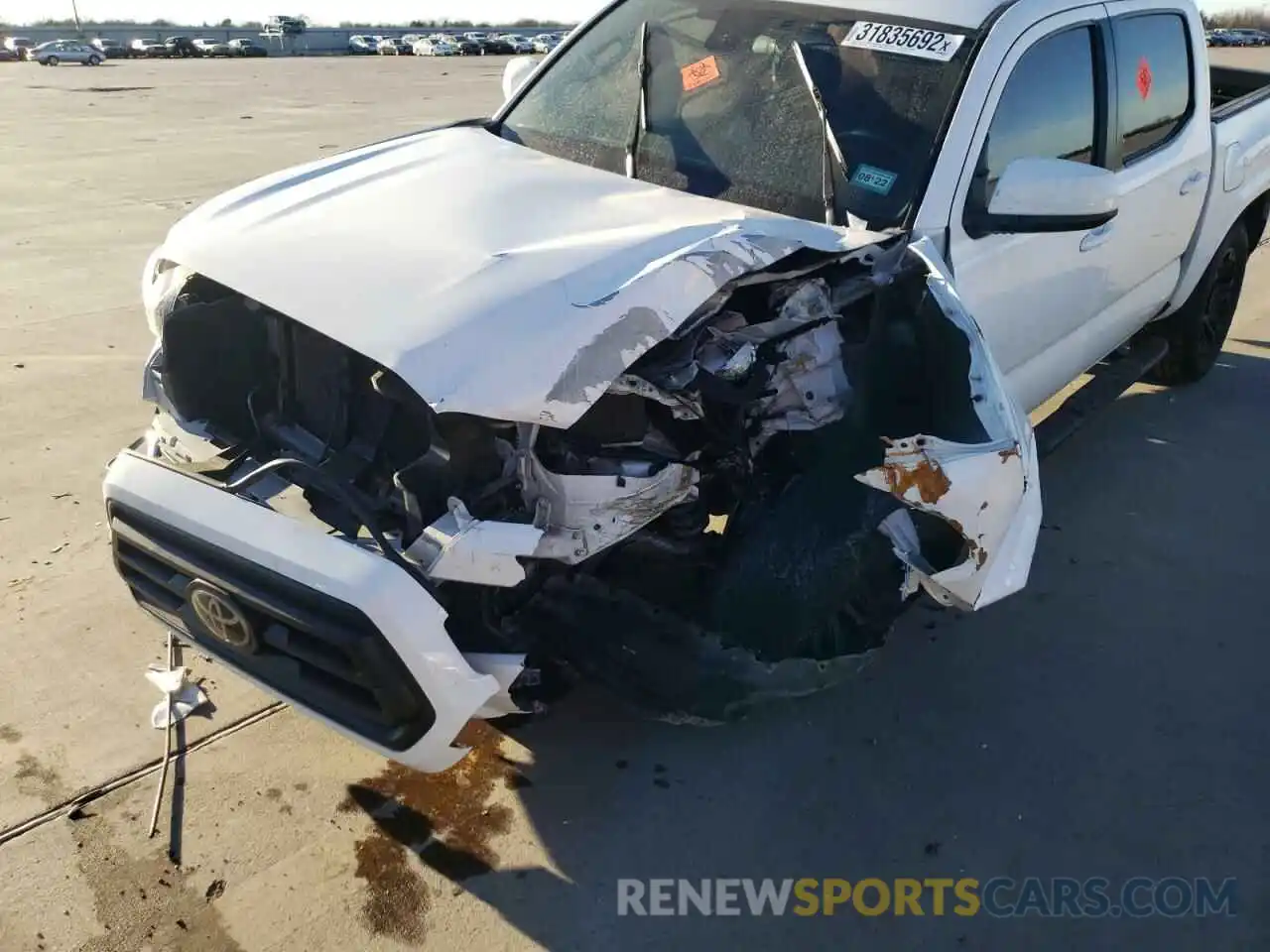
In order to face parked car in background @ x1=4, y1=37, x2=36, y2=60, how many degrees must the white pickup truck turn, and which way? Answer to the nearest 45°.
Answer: approximately 90° to its right

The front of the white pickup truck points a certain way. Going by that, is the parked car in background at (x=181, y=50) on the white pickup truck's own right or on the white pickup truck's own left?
on the white pickup truck's own right

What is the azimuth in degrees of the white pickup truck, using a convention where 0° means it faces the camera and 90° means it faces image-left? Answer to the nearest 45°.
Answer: approximately 45°

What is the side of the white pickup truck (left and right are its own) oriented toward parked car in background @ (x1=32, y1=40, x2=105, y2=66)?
right
